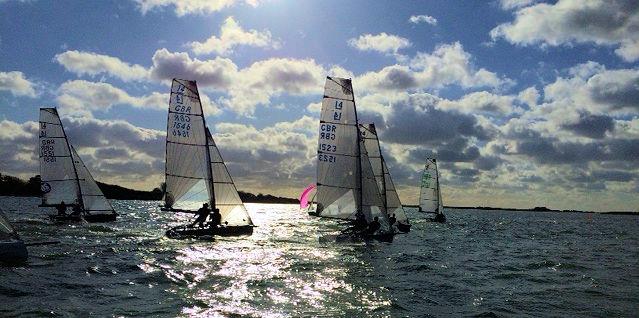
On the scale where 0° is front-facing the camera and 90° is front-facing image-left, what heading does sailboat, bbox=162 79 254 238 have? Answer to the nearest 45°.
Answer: approximately 270°

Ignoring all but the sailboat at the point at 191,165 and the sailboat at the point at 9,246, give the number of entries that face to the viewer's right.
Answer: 2

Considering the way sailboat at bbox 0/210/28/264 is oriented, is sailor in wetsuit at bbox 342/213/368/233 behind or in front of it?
in front

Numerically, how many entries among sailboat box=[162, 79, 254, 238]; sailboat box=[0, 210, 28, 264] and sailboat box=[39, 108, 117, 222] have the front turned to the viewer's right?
3

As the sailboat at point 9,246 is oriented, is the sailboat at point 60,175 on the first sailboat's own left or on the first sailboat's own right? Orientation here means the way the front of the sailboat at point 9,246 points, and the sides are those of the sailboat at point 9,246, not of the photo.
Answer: on the first sailboat's own left

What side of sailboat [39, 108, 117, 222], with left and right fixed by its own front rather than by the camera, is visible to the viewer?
right

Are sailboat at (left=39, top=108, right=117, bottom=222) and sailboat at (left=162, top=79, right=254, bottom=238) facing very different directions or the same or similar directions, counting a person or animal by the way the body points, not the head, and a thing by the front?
same or similar directions

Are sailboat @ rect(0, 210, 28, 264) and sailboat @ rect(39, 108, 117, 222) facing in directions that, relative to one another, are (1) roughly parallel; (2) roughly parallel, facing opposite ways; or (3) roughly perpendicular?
roughly parallel

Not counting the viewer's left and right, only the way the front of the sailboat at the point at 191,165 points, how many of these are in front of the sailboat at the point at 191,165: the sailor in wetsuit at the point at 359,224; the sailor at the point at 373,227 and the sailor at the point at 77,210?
2

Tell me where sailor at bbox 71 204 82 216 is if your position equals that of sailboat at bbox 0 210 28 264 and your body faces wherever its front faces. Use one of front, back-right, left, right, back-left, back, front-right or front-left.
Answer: left

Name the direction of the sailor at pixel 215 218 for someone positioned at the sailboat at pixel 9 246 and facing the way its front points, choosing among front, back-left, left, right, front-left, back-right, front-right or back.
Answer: front-left

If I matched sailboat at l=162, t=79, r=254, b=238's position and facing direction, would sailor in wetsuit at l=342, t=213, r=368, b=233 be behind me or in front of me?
in front

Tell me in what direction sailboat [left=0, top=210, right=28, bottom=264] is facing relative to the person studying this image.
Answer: facing to the right of the viewer

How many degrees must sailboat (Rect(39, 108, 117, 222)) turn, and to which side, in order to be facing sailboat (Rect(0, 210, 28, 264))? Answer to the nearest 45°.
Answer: approximately 90° to its right
